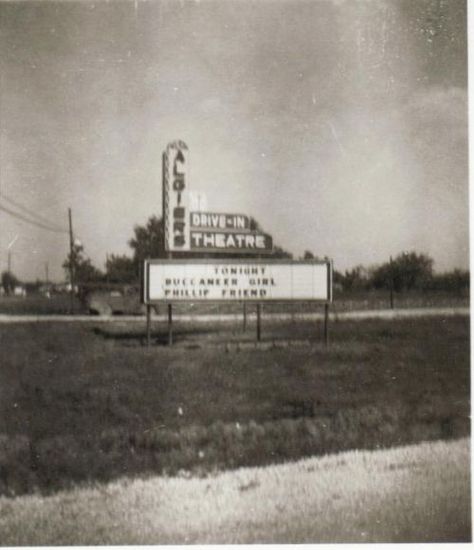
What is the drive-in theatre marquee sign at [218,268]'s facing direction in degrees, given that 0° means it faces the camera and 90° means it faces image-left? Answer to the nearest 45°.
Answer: approximately 0°

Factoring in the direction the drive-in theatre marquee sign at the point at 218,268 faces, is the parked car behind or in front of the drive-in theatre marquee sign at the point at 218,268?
behind
